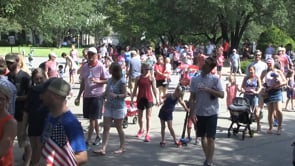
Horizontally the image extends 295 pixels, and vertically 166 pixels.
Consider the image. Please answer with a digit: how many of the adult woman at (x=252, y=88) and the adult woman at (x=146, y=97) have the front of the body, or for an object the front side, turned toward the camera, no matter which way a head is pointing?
2

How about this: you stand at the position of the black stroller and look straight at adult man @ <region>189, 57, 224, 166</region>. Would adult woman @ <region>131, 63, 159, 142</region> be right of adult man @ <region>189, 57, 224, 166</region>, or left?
right

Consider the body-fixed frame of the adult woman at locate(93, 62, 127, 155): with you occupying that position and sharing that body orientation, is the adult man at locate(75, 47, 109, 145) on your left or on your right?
on your right

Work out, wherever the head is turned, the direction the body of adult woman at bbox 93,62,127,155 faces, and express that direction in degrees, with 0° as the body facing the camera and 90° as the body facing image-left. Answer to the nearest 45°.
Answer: approximately 45°

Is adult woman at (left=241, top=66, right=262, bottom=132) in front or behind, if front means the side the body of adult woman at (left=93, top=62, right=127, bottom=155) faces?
behind

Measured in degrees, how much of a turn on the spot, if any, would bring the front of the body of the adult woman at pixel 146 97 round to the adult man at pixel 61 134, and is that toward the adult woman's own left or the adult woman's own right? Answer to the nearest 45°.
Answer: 0° — they already face them
